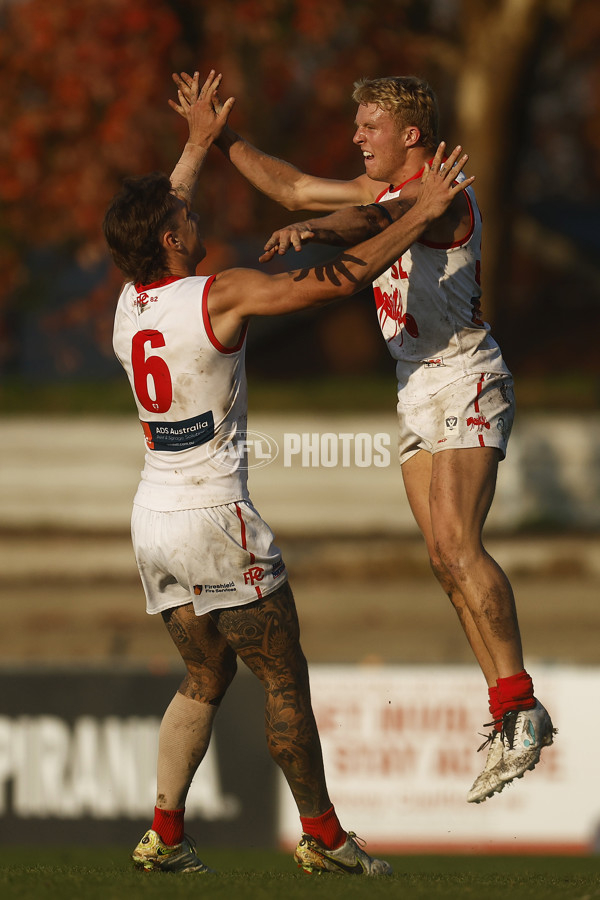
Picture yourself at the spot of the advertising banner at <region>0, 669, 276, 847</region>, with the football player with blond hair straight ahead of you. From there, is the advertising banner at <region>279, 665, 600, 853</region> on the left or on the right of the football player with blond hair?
left

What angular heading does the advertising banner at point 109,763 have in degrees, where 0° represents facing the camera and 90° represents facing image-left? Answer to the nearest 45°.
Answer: approximately 0°

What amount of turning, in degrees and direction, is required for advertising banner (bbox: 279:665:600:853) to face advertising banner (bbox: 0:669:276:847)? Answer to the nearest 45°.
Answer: approximately 90° to its right

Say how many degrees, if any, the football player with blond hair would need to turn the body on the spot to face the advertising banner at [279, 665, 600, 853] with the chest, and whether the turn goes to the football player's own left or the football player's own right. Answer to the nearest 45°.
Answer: approximately 135° to the football player's own right

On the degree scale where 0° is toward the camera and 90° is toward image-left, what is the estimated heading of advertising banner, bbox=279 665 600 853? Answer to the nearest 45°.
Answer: approximately 0°

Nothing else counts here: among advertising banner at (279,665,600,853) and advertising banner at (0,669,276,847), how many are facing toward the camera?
2

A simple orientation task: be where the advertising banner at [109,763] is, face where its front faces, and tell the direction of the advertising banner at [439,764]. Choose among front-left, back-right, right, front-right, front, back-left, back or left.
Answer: left

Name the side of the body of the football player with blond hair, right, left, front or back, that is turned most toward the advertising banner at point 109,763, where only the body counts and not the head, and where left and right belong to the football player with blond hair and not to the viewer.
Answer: right

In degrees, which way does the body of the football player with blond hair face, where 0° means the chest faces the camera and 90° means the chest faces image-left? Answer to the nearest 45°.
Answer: approximately 45°

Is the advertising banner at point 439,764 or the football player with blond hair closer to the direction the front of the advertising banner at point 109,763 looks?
the football player with blond hair

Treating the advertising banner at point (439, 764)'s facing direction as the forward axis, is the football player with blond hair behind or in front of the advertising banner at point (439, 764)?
in front

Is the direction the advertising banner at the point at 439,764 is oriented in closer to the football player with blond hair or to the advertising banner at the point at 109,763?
the football player with blond hair
